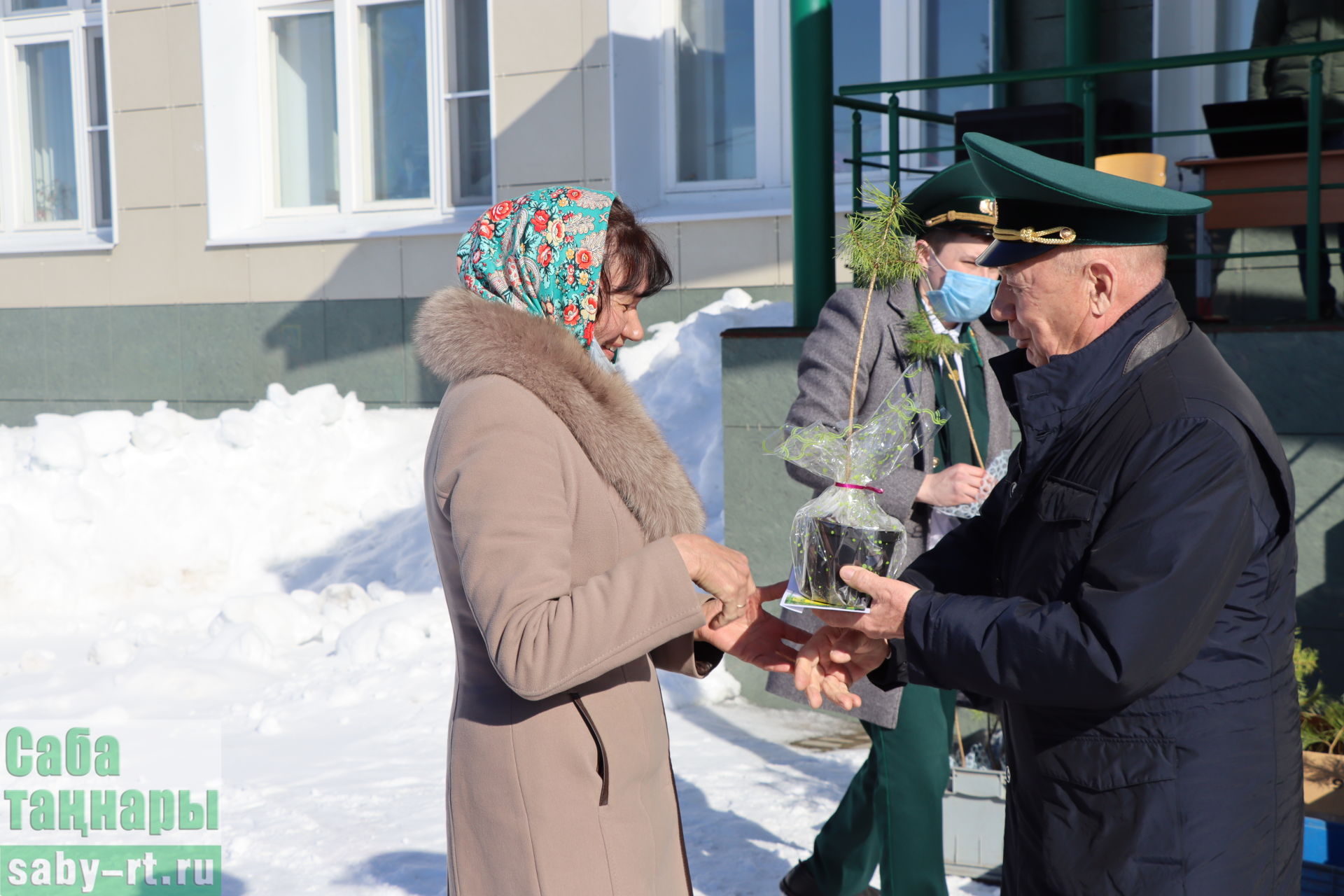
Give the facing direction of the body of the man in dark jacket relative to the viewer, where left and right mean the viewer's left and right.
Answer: facing to the left of the viewer

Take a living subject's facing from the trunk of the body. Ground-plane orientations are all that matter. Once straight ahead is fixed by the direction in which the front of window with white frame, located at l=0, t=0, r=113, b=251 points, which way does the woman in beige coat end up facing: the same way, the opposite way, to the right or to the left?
to the left

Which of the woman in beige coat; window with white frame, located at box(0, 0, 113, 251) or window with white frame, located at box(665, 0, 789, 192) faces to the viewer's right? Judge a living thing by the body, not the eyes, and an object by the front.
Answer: the woman in beige coat

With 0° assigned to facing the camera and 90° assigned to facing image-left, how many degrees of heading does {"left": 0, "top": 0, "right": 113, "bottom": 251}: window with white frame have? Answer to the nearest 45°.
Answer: approximately 0°

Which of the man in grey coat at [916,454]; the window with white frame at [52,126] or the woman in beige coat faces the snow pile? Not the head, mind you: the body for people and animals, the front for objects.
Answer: the window with white frame

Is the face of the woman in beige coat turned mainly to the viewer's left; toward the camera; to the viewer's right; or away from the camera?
to the viewer's right
